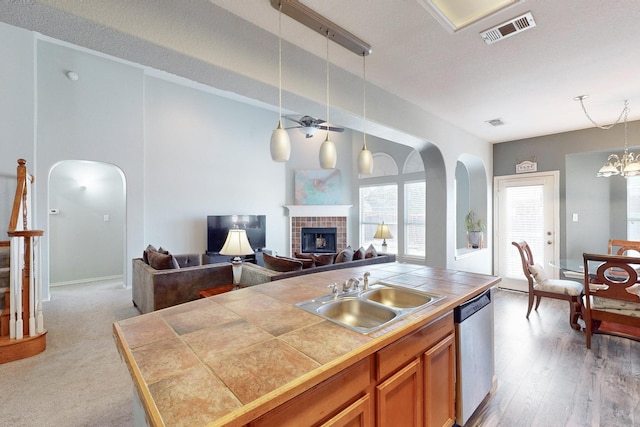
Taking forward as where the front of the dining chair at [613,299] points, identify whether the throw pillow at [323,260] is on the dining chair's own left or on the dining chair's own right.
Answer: on the dining chair's own left

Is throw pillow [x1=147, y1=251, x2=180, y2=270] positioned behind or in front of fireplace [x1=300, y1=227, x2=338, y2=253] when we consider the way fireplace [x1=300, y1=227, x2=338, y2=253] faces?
in front

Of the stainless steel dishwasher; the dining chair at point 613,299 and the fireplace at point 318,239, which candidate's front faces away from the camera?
the dining chair

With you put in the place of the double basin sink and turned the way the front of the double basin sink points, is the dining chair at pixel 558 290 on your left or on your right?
on your left

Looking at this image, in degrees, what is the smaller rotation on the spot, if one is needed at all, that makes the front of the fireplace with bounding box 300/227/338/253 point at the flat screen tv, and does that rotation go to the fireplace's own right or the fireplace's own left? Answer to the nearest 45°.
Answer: approximately 45° to the fireplace's own right

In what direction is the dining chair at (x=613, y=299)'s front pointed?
away from the camera

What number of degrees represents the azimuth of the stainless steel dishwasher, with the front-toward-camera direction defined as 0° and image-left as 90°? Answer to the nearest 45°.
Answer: approximately 315°
